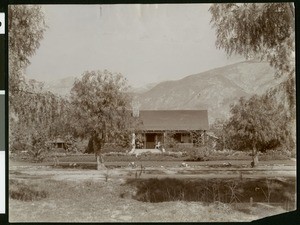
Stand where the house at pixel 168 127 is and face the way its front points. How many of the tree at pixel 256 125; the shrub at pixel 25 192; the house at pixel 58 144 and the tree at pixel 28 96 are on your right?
3

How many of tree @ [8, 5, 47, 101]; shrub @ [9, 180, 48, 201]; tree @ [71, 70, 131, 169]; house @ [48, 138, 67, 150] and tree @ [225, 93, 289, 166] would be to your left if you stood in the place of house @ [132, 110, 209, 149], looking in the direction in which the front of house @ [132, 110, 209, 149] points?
1

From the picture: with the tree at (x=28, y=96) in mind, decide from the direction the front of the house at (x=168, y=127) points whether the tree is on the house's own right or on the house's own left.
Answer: on the house's own right

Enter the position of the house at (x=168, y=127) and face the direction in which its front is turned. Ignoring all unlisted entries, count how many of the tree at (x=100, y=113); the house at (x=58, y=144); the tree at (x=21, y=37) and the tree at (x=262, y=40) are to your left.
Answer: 1

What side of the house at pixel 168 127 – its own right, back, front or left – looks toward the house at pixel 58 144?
right

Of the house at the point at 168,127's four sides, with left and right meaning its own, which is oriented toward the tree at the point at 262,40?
left

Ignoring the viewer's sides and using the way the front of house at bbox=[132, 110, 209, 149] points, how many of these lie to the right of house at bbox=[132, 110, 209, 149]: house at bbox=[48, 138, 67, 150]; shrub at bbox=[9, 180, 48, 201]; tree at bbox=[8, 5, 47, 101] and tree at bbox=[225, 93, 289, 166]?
3

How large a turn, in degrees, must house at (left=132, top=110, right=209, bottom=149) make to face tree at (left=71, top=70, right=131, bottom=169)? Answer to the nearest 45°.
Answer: approximately 90° to its right

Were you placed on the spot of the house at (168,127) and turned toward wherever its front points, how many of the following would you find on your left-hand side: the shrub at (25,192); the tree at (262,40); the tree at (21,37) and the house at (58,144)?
1

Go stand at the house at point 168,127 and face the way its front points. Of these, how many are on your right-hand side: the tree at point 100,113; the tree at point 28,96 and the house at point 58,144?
3

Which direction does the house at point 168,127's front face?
toward the camera

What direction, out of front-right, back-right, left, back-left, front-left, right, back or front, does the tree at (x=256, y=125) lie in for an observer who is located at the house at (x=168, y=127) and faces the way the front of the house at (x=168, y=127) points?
left
